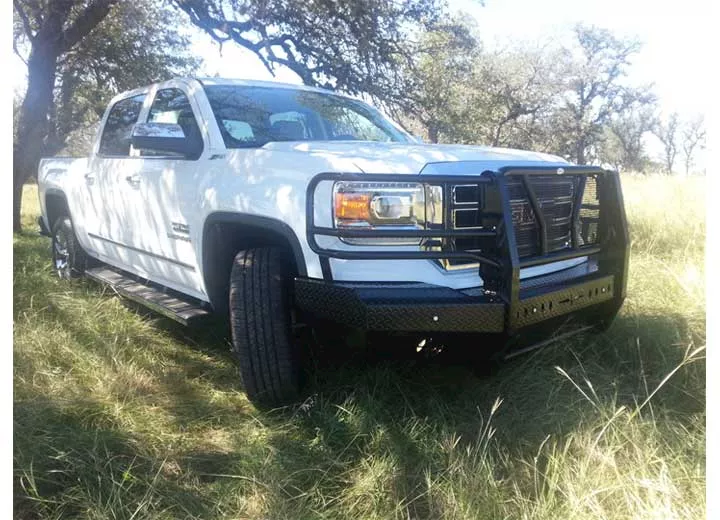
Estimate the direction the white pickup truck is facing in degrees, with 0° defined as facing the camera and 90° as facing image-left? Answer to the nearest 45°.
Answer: approximately 315°

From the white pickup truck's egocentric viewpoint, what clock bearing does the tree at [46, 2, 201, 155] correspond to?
The tree is roughly at 6 o'clock from the white pickup truck.

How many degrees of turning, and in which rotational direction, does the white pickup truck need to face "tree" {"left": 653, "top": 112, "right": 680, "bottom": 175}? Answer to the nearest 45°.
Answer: approximately 45° to its left
